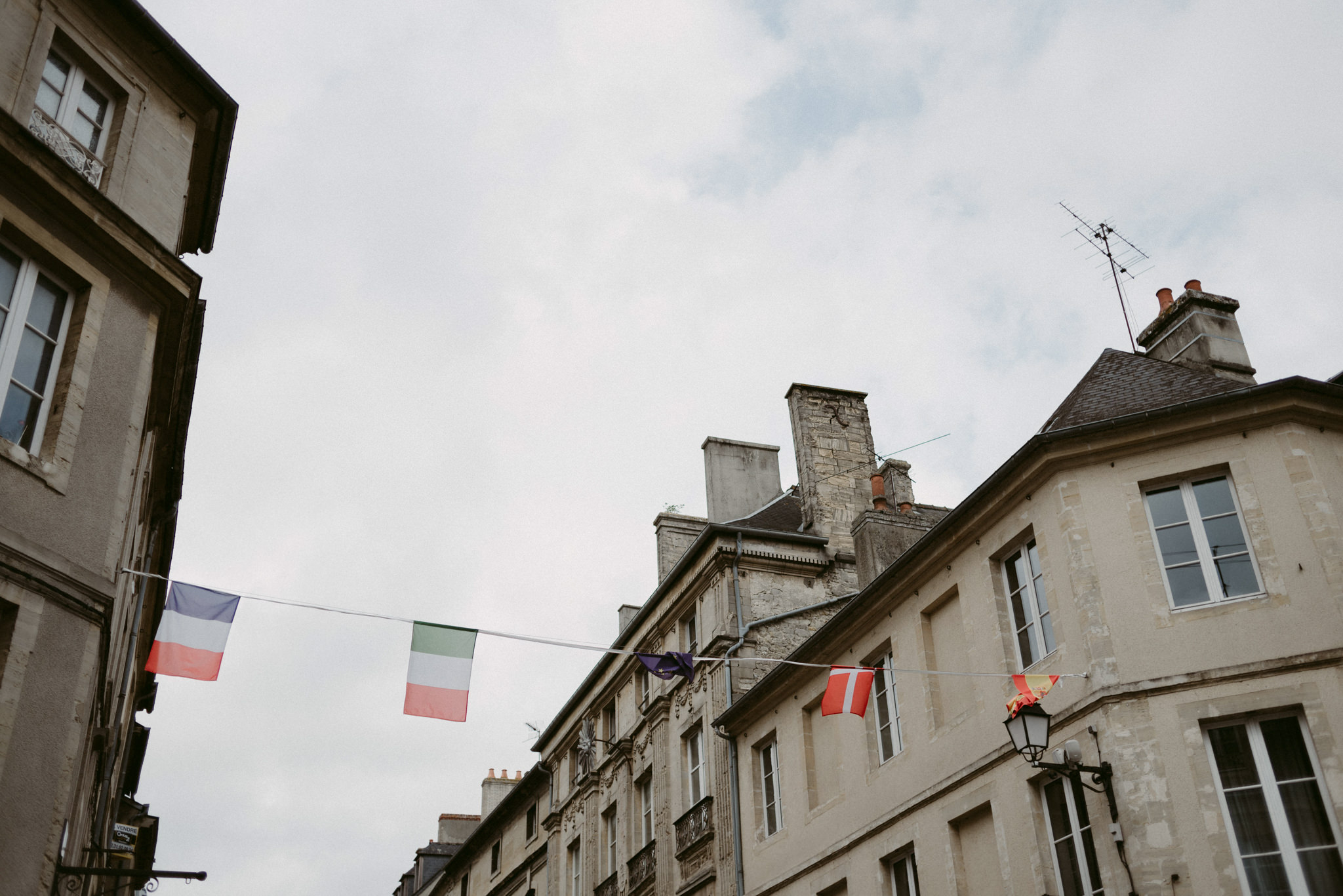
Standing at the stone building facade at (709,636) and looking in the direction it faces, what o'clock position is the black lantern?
The black lantern is roughly at 10 o'clock from the stone building facade.

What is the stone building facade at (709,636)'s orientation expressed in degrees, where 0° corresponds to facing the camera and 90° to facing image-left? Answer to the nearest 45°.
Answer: approximately 45°

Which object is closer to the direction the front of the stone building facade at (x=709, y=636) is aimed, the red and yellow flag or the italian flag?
the italian flag

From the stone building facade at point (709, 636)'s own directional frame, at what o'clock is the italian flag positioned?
The italian flag is roughly at 11 o'clock from the stone building facade.

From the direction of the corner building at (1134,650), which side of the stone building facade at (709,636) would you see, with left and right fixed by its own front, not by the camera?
left

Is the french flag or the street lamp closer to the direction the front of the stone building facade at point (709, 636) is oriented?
the french flag

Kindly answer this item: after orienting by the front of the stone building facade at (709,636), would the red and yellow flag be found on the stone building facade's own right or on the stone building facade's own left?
on the stone building facade's own left

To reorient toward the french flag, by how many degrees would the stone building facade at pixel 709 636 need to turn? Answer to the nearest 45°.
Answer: approximately 45° to its left

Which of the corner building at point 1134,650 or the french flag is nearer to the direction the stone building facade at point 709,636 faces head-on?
the french flag

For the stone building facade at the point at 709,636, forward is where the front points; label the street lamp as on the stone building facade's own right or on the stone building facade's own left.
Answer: on the stone building facade's own left

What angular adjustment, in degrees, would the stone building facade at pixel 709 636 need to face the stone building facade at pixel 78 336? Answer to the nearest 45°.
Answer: approximately 45° to its left

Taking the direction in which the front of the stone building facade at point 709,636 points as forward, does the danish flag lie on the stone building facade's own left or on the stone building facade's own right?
on the stone building facade's own left
